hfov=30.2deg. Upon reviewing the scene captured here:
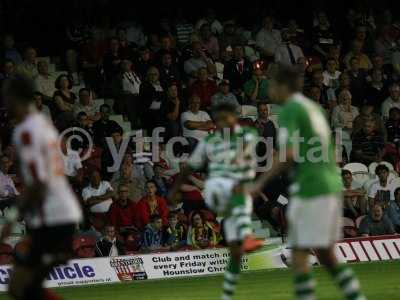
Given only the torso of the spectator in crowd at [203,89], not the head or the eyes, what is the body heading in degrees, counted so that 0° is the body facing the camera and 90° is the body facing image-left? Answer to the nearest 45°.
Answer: approximately 0°

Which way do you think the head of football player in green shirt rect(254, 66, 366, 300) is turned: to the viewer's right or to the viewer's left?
to the viewer's left

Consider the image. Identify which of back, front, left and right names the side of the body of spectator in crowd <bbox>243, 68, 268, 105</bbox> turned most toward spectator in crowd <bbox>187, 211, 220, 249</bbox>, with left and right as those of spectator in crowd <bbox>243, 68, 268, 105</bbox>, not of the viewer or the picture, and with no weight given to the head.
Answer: front

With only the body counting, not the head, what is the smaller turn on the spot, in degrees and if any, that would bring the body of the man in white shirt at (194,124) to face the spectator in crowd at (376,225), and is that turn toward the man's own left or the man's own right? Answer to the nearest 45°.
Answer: approximately 90° to the man's own left

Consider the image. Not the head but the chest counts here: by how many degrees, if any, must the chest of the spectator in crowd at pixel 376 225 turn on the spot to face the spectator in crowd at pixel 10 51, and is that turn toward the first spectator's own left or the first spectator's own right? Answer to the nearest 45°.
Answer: approximately 90° to the first spectator's own right

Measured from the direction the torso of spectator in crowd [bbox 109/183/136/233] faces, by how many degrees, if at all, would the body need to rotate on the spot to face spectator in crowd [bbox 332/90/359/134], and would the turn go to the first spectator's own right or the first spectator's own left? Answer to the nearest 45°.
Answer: approximately 135° to the first spectator's own left

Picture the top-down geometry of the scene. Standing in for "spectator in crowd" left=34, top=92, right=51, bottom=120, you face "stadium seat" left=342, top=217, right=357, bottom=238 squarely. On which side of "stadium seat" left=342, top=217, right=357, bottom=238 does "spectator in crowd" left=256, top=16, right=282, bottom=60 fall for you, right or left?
left

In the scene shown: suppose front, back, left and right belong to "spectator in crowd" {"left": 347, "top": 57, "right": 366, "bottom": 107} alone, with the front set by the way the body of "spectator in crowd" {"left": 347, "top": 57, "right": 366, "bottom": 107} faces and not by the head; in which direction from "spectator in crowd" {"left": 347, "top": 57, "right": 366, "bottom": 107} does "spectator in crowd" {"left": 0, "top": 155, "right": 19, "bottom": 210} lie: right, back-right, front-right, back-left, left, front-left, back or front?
front-right

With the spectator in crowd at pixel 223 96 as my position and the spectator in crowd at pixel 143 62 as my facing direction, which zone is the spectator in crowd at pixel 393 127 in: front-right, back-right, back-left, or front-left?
back-right

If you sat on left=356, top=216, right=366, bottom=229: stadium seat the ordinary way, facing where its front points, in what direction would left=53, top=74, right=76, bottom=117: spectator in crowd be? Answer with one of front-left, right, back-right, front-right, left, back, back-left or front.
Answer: right

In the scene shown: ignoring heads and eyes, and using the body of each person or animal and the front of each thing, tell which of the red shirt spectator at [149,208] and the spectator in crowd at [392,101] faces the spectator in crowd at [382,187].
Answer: the spectator in crowd at [392,101]
